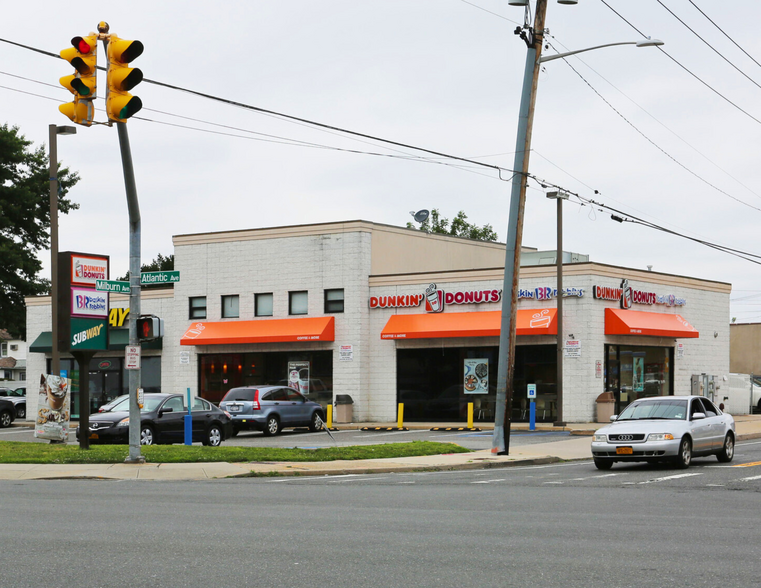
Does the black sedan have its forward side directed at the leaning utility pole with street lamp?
no

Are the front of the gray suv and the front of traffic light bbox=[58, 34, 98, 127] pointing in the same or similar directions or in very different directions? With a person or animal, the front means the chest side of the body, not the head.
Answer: very different directions

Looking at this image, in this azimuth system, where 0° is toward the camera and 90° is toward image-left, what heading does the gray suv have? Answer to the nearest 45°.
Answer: approximately 225°

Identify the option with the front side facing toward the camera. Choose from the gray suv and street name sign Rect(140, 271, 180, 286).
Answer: the street name sign

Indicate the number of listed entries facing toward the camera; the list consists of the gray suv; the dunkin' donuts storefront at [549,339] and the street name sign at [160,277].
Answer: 2

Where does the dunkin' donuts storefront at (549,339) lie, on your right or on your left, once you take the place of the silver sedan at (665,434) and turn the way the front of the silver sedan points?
on your right

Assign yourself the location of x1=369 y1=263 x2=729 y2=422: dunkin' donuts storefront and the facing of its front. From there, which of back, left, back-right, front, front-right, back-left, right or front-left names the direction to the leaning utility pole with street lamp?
front

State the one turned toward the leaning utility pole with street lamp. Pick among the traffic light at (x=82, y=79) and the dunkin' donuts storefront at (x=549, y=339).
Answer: the dunkin' donuts storefront

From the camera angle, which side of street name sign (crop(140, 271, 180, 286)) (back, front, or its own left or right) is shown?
front

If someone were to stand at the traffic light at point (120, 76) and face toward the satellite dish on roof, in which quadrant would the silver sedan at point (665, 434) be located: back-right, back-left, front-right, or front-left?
front-right

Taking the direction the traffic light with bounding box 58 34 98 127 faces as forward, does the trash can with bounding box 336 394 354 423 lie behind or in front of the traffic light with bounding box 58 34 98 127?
behind

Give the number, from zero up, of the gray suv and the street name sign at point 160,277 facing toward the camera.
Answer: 1

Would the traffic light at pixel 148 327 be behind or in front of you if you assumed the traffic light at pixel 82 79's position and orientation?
behind

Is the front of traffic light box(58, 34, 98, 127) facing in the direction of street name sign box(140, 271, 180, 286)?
no

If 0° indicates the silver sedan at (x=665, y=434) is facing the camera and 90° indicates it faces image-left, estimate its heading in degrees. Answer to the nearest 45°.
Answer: approximately 45°
